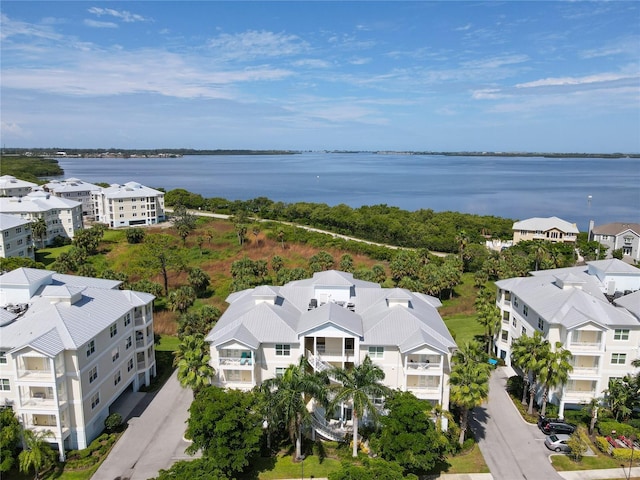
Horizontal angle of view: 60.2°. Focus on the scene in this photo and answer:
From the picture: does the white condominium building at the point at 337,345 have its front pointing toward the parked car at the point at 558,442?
no

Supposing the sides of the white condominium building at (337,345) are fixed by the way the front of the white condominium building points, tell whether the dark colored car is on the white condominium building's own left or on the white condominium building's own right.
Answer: on the white condominium building's own left

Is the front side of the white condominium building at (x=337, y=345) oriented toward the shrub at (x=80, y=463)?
no

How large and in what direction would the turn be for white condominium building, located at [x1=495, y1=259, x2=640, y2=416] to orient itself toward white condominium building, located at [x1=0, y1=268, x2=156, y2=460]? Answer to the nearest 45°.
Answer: approximately 45° to its right

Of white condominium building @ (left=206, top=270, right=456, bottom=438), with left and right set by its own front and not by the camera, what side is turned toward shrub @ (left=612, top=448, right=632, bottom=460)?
left

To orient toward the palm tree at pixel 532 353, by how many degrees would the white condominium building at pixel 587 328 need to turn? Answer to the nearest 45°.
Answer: approximately 45° to its right

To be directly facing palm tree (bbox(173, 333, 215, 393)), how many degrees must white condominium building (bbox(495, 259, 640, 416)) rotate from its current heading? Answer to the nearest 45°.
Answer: approximately 45° to its right

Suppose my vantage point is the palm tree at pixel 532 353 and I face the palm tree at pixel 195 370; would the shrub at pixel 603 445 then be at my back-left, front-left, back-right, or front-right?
back-left

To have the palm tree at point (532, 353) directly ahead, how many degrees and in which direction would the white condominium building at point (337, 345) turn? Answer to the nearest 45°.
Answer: approximately 90° to its left

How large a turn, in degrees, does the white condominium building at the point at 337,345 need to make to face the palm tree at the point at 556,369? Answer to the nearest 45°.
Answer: approximately 90° to its left

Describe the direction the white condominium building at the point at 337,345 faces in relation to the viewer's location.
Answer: facing the viewer

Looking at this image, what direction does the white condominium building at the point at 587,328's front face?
toward the camera

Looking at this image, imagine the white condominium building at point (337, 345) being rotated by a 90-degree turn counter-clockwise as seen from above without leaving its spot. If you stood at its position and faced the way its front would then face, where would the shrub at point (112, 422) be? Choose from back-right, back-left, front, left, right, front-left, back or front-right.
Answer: back

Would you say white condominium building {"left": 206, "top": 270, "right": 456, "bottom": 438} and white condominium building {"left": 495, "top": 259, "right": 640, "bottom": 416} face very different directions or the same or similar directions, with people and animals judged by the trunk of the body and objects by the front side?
same or similar directions

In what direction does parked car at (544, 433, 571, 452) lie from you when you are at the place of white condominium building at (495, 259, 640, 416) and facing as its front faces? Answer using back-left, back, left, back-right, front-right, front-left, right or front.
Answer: front

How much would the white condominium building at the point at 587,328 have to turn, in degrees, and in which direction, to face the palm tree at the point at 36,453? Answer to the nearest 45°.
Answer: approximately 45° to its right
